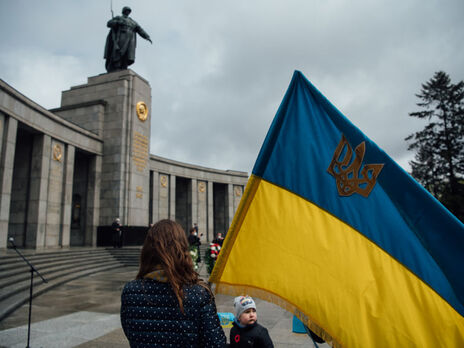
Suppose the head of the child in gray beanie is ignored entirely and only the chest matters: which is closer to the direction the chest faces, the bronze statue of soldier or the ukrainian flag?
the ukrainian flag

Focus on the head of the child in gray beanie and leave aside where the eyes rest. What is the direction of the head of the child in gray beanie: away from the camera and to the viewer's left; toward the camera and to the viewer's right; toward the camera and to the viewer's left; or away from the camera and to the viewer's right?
toward the camera and to the viewer's right

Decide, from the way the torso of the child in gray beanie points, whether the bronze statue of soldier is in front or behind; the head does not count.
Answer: behind

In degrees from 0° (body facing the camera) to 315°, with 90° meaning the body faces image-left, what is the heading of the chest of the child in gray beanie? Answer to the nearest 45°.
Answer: approximately 315°

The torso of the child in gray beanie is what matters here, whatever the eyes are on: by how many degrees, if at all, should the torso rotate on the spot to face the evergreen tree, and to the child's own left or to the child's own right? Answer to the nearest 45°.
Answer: approximately 90° to the child's own left

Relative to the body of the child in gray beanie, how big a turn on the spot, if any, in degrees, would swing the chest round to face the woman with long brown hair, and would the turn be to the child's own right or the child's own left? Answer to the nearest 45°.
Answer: approximately 45° to the child's own right

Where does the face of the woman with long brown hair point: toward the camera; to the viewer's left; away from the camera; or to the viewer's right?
away from the camera

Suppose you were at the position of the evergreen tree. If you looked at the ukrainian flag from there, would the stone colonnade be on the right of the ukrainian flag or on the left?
right

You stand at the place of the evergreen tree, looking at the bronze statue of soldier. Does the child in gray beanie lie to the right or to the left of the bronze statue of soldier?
left

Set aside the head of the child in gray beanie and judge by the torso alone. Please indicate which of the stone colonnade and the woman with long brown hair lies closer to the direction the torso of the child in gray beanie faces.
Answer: the woman with long brown hair

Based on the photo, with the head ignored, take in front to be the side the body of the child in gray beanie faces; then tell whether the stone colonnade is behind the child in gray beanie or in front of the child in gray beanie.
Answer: behind
